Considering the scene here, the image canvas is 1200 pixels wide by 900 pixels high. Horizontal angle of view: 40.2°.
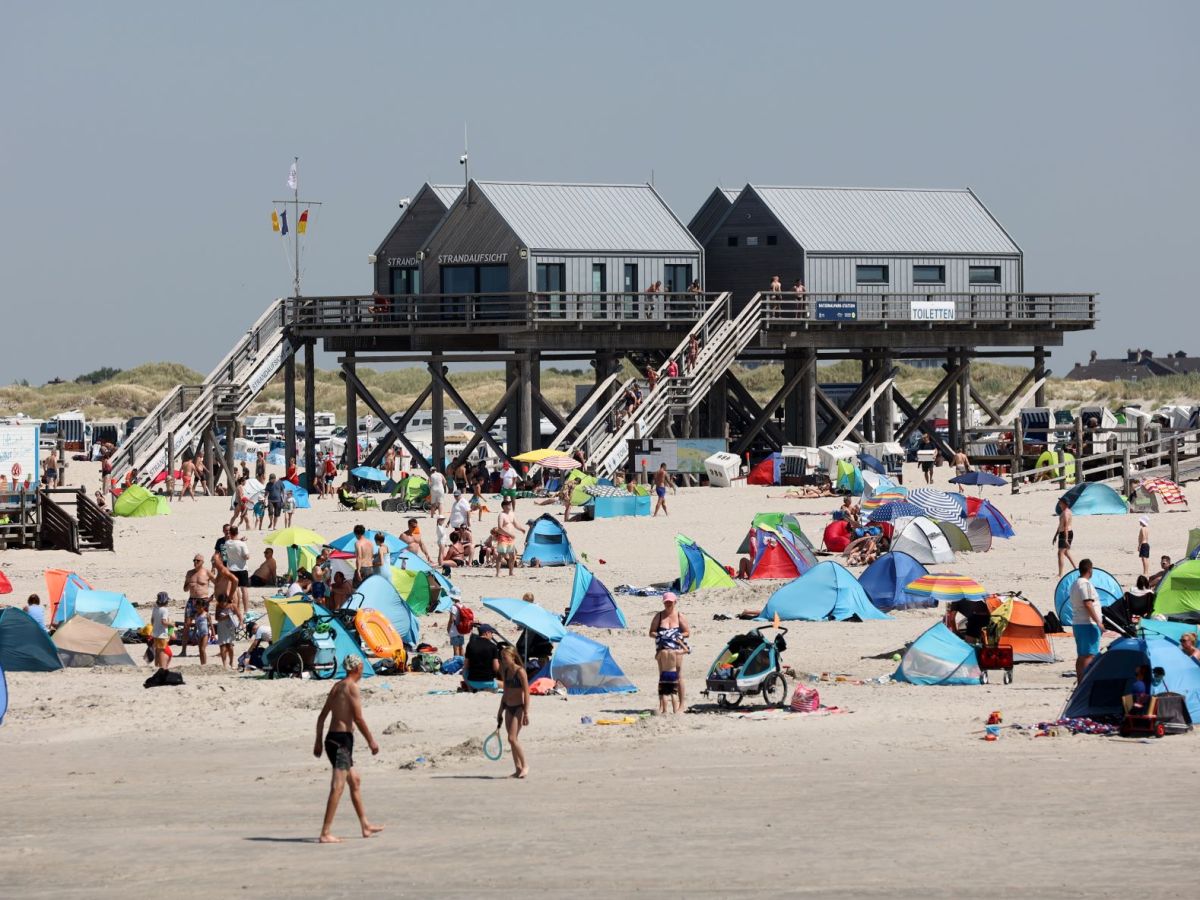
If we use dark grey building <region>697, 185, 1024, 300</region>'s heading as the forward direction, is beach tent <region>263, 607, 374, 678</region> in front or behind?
in front

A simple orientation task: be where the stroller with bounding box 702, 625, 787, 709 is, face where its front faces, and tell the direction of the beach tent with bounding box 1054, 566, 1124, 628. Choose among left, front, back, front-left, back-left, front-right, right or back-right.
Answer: back

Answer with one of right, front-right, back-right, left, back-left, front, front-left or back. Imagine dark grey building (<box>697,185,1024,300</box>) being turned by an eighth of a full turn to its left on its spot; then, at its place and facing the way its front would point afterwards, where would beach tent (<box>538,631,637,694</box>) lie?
front

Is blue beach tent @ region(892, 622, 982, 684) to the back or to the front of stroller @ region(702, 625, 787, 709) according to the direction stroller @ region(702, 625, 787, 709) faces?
to the back

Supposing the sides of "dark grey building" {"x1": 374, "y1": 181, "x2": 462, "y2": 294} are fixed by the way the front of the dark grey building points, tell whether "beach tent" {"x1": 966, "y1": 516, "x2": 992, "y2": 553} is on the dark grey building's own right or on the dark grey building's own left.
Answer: on the dark grey building's own left

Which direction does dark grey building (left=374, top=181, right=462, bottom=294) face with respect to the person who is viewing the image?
facing the viewer and to the left of the viewer

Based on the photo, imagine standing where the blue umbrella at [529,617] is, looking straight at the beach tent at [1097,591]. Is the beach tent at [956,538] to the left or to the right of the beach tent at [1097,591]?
left

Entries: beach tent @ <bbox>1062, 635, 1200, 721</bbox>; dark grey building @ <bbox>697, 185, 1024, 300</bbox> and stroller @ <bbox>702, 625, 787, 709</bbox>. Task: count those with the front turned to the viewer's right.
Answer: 0

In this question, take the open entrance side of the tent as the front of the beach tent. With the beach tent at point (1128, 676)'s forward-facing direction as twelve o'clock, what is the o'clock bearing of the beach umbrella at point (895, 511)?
The beach umbrella is roughly at 4 o'clock from the beach tent.

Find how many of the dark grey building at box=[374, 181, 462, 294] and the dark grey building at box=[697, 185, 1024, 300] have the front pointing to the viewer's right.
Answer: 0
